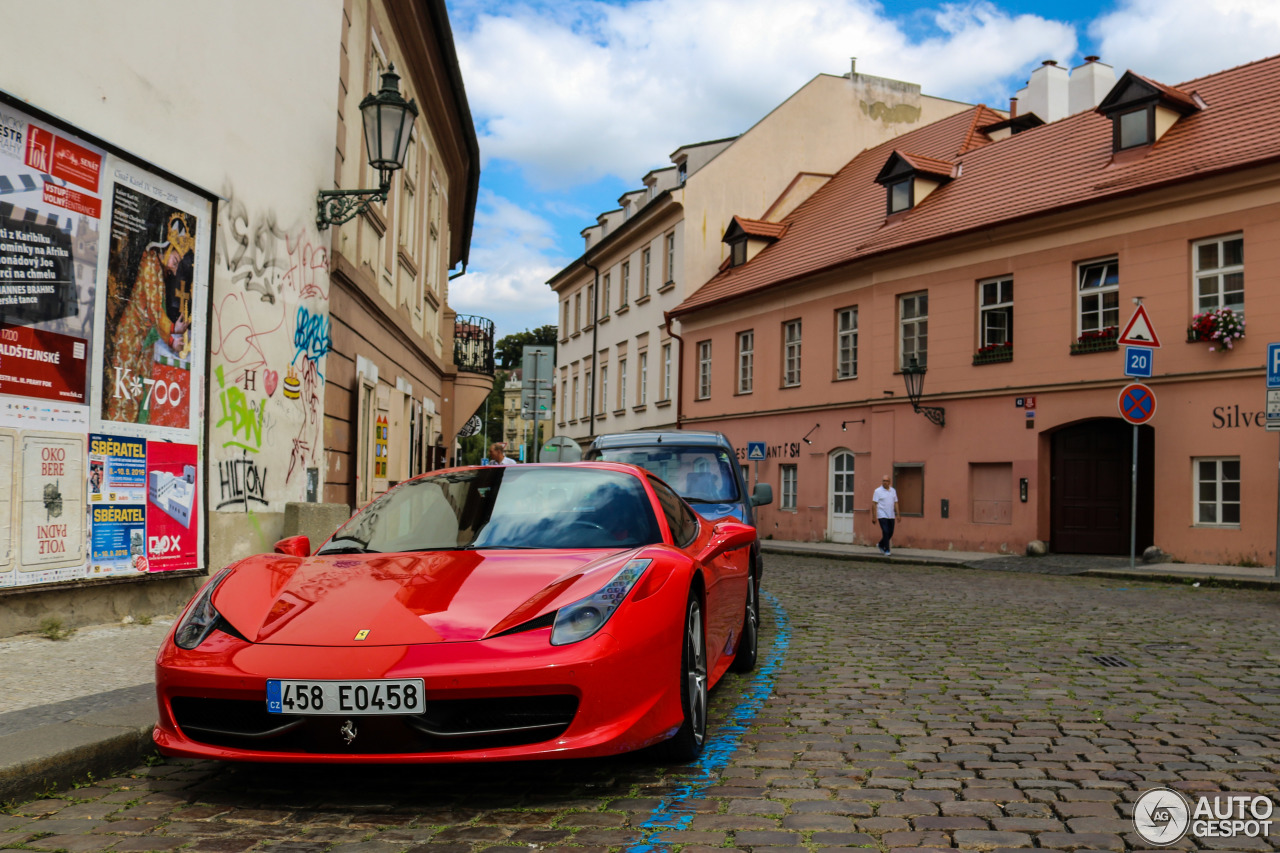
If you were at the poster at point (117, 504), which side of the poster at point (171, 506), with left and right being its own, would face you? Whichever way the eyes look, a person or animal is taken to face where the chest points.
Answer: right

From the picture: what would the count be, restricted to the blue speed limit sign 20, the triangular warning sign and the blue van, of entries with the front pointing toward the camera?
3

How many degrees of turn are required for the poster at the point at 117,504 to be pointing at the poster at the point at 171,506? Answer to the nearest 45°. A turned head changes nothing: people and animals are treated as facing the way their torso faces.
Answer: approximately 90° to its left

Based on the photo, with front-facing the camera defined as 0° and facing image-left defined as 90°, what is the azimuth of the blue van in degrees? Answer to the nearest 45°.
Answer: approximately 0°

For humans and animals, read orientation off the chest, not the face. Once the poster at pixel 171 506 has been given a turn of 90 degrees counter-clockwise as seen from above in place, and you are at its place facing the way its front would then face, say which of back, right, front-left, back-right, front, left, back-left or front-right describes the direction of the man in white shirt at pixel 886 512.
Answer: front

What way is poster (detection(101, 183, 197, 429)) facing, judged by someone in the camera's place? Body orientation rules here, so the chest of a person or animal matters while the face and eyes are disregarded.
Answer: facing the viewer and to the right of the viewer

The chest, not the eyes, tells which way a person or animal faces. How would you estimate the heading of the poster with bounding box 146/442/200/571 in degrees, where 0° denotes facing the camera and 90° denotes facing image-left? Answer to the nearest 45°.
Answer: approximately 315°

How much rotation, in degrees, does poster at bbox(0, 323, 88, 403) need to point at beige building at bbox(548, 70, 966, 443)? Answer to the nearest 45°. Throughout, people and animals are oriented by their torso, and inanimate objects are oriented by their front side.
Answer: approximately 90° to its left

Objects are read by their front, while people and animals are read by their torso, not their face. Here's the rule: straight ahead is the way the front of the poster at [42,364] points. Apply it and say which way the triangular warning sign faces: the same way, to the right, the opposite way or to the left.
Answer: to the right

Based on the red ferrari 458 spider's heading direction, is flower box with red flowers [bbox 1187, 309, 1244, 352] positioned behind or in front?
behind

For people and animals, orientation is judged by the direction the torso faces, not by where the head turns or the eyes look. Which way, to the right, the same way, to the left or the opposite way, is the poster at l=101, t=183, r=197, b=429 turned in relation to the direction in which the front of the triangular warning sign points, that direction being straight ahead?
to the left

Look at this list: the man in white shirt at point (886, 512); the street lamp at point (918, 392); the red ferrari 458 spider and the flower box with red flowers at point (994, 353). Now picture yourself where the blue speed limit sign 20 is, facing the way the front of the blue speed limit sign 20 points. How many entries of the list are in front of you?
1

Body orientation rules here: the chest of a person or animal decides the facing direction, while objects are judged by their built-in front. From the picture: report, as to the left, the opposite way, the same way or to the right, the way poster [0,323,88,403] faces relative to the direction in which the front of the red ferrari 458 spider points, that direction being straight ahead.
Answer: to the left
